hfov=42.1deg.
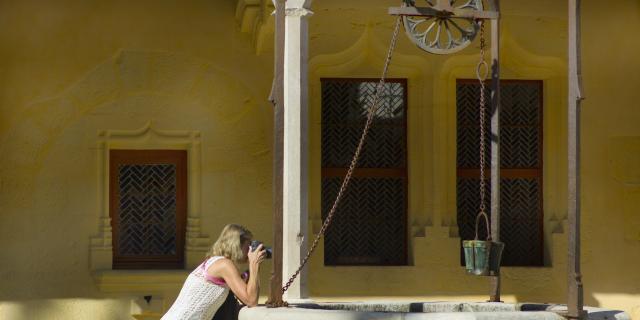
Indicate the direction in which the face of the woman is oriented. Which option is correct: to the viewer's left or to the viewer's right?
to the viewer's right

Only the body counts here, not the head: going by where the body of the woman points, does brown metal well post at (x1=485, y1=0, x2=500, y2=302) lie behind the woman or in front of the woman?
in front

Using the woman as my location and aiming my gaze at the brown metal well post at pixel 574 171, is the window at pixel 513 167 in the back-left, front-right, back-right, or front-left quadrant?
front-left

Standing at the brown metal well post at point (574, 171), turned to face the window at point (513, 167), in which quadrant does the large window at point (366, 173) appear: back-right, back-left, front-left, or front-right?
front-left

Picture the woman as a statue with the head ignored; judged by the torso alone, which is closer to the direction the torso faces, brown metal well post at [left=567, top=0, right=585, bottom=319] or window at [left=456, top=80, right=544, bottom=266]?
the brown metal well post

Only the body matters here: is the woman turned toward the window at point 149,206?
no

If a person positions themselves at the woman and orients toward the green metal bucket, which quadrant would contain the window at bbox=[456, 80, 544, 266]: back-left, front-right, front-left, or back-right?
front-left

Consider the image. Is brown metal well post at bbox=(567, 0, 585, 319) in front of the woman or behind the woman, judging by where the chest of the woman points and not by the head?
in front

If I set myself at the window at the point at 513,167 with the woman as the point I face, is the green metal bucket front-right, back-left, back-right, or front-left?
front-left

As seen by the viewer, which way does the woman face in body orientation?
to the viewer's right
